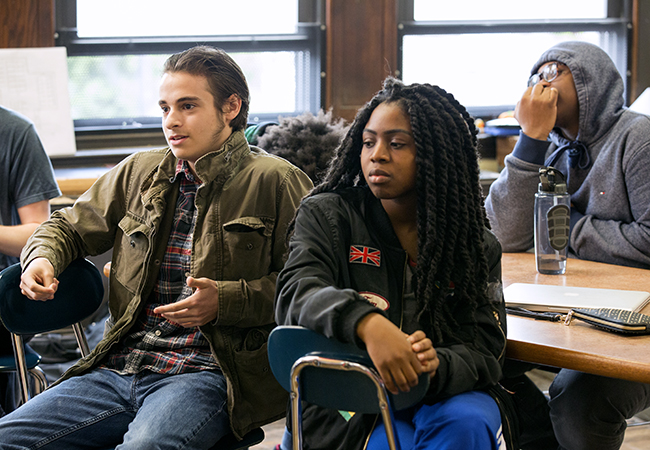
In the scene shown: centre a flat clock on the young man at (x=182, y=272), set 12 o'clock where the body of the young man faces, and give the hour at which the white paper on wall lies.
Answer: The white paper on wall is roughly at 4 o'clock from the young man.

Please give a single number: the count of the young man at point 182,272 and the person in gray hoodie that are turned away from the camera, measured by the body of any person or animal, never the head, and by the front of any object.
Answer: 0

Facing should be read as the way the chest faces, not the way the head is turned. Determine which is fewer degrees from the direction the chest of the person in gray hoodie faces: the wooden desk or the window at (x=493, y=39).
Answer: the wooden desk

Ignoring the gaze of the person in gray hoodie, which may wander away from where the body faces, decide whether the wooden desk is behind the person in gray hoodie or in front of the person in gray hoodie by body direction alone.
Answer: in front

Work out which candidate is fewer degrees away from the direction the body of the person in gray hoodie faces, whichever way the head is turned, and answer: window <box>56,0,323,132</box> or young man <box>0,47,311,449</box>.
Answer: the young man

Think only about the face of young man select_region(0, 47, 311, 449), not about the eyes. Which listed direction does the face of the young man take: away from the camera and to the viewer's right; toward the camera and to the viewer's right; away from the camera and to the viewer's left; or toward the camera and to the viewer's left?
toward the camera and to the viewer's left

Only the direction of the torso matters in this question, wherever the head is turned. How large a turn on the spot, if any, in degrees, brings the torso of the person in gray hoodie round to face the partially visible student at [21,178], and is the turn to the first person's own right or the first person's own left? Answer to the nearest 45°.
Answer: approximately 45° to the first person's own right

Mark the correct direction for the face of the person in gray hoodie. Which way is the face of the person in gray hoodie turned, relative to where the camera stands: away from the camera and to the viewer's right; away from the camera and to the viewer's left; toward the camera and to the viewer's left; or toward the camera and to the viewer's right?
toward the camera and to the viewer's left

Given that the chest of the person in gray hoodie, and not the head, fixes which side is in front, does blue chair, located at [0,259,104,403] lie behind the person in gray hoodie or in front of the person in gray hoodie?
in front
